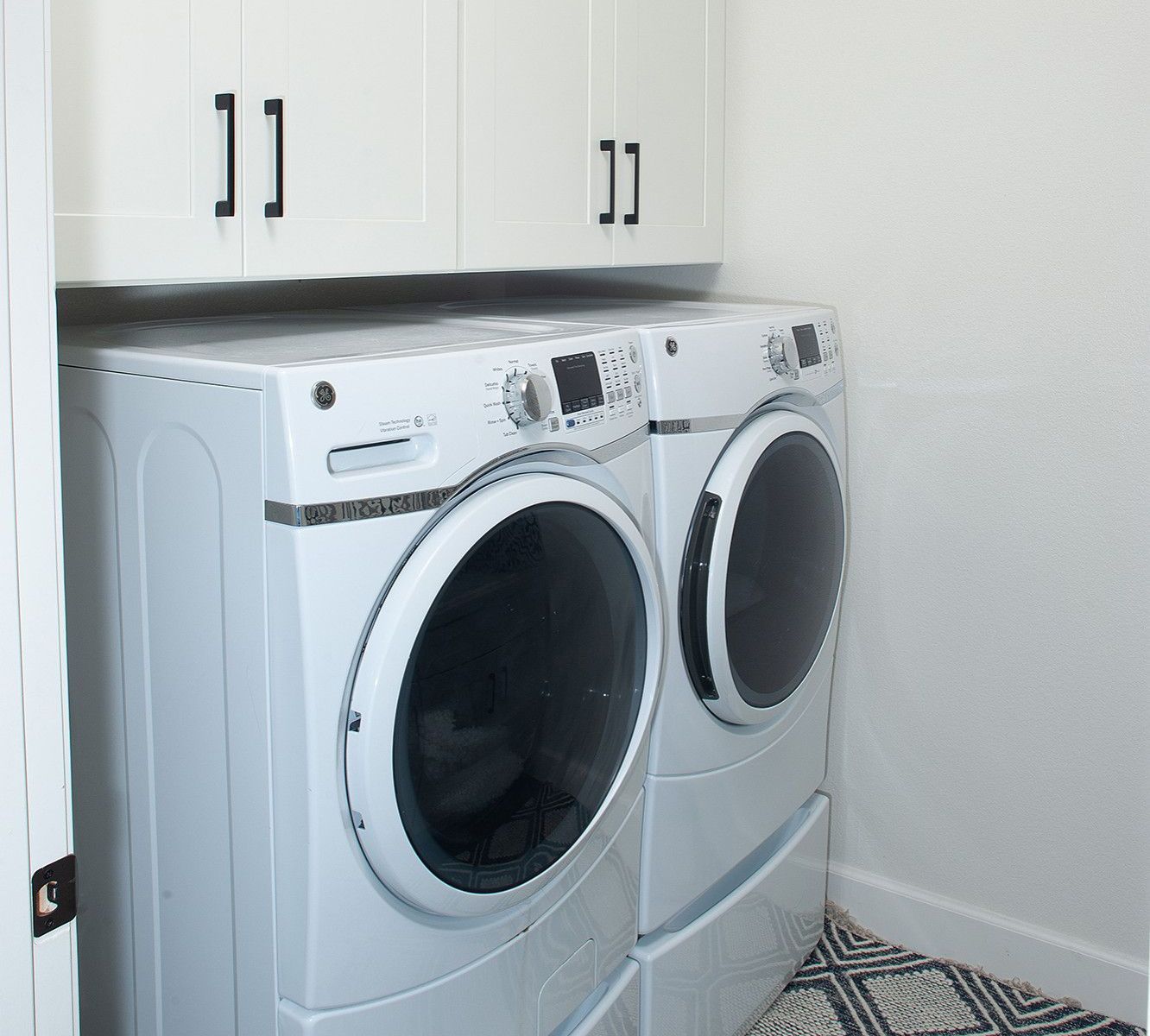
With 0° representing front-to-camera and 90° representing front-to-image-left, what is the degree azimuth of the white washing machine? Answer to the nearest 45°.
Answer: approximately 315°

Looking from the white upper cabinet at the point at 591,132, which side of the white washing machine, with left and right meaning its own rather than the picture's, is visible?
left

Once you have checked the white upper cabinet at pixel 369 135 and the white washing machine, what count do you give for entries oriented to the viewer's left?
0

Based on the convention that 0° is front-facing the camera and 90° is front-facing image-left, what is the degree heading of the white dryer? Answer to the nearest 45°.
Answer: approximately 315°

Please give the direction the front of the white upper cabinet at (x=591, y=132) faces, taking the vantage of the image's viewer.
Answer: facing the viewer and to the right of the viewer

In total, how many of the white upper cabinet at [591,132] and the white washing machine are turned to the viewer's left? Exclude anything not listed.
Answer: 0

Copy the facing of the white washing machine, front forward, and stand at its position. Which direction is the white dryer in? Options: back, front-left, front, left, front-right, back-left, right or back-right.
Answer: left

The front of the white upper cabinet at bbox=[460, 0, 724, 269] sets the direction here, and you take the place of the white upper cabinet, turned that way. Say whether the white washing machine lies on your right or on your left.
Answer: on your right

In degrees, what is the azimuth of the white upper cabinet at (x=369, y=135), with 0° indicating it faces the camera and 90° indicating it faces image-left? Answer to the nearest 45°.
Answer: approximately 315°
